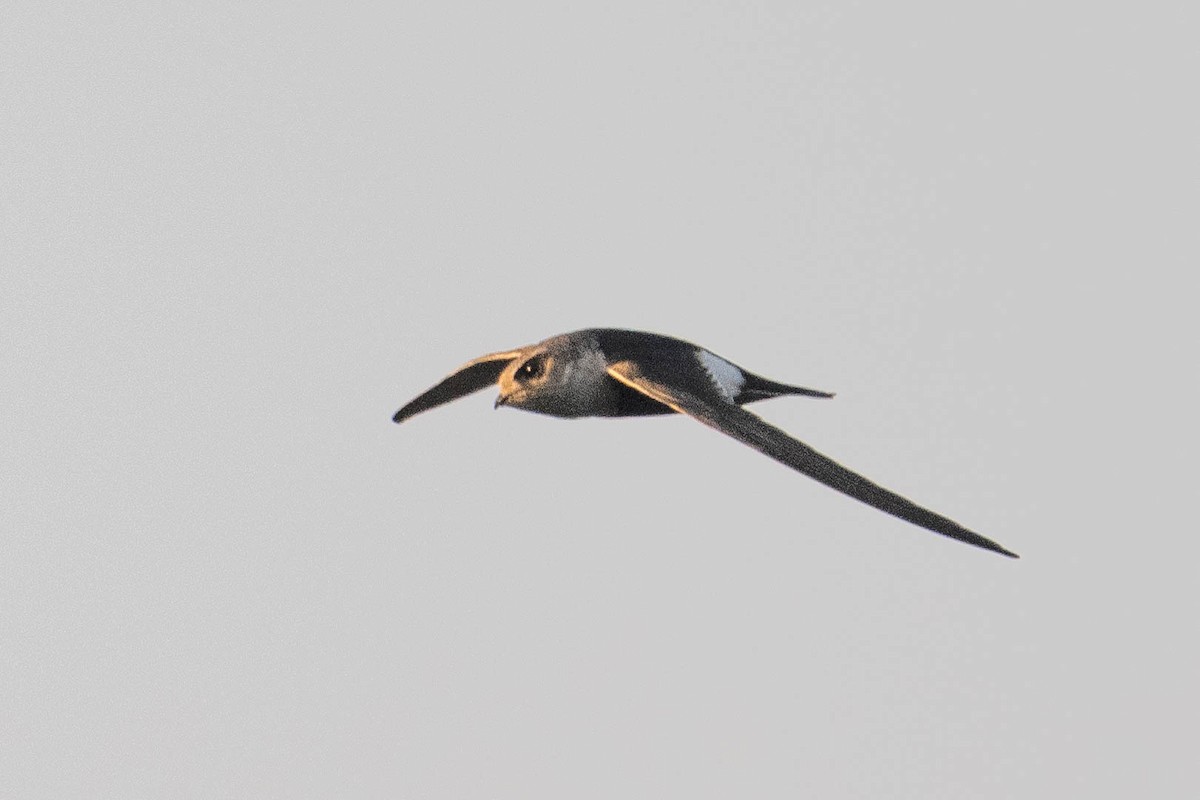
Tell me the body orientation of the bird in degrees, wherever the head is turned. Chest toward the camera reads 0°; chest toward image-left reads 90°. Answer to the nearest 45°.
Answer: approximately 45°
